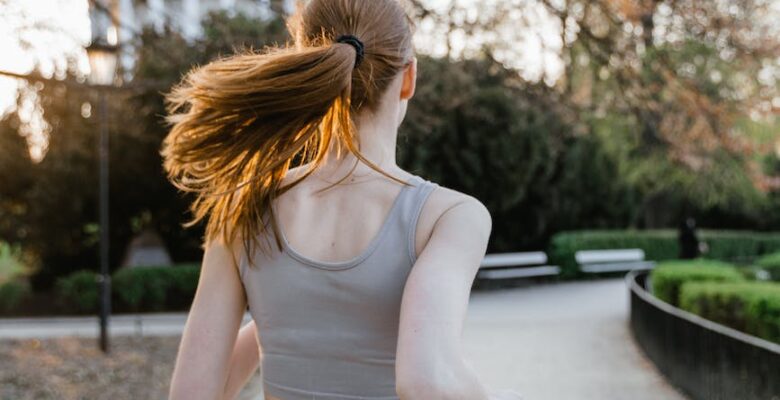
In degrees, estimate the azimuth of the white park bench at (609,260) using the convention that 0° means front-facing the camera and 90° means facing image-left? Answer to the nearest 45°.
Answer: approximately 0°

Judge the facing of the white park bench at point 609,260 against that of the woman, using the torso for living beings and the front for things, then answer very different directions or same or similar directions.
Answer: very different directions

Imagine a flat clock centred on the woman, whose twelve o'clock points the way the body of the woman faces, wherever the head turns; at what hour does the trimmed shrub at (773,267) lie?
The trimmed shrub is roughly at 1 o'clock from the woman.

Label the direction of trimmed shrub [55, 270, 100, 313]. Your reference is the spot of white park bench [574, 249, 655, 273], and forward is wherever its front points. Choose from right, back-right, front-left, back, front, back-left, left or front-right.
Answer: front-right

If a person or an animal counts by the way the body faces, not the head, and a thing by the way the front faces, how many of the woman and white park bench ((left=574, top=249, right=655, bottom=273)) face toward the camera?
1

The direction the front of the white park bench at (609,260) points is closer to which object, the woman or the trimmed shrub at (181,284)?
the woman

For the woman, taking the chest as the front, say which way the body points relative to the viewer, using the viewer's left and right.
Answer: facing away from the viewer

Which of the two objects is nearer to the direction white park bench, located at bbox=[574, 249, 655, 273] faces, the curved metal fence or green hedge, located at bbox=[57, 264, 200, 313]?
the curved metal fence

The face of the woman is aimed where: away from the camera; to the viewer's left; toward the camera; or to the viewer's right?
away from the camera
